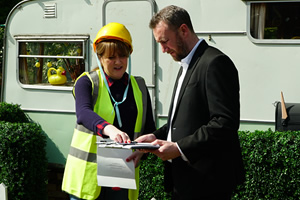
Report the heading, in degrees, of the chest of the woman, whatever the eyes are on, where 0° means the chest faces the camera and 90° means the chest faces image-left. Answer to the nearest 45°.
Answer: approximately 315°

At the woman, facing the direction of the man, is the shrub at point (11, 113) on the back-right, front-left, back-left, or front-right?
back-left

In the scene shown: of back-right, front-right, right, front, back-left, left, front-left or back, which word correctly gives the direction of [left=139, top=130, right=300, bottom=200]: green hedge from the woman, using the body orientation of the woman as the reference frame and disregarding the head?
left

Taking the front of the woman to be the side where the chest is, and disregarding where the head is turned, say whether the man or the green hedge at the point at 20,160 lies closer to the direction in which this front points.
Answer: the man

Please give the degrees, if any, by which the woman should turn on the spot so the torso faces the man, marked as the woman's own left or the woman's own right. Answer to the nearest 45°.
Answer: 0° — they already face them

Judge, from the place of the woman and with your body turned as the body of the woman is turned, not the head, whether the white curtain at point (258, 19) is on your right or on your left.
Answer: on your left
